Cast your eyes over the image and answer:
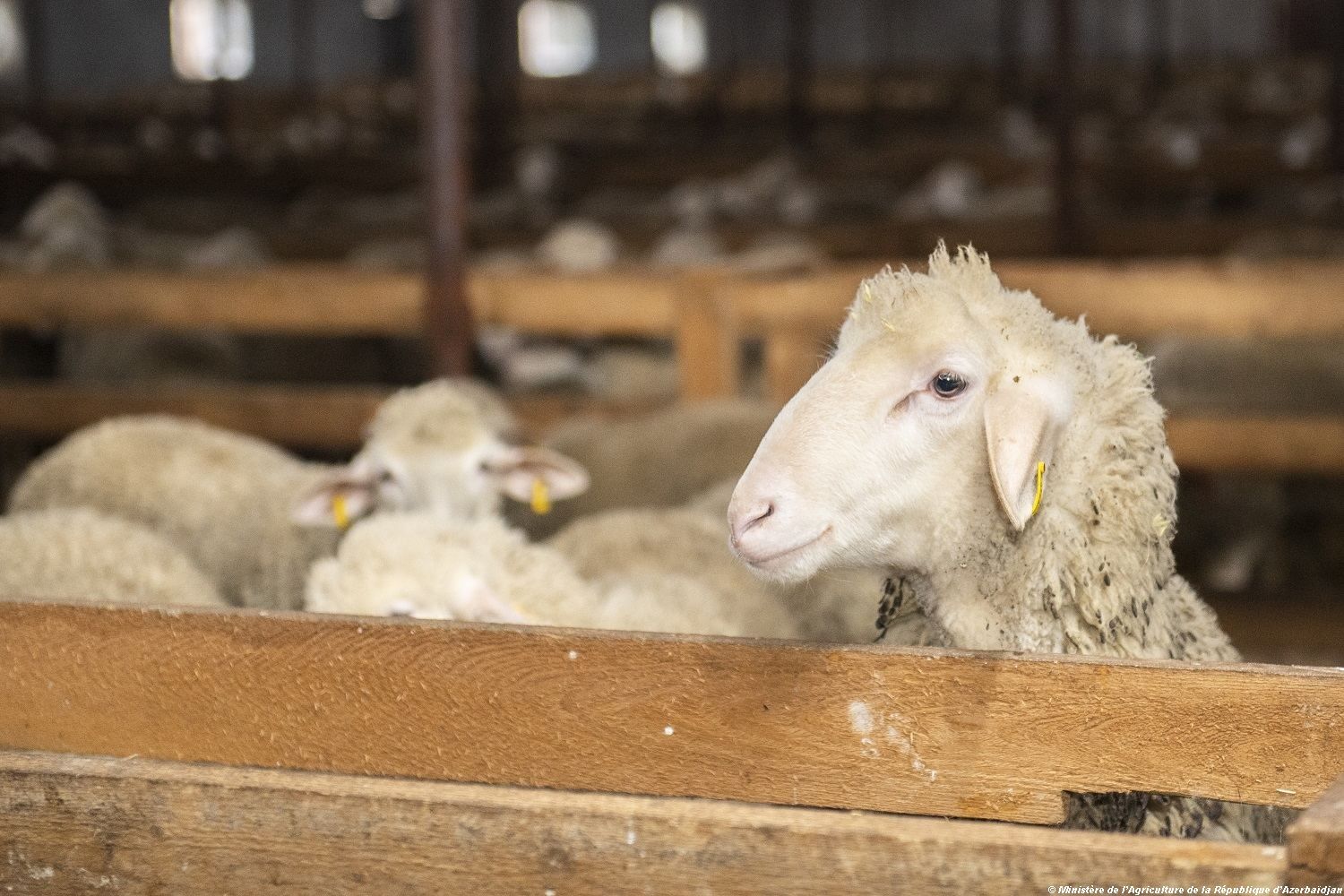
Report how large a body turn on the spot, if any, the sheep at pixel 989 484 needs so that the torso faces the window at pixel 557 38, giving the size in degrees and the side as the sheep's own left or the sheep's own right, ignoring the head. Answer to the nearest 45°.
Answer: approximately 90° to the sheep's own right

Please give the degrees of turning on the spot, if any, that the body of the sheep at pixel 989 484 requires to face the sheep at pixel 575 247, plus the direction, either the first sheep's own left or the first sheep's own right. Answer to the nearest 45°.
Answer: approximately 90° to the first sheep's own right

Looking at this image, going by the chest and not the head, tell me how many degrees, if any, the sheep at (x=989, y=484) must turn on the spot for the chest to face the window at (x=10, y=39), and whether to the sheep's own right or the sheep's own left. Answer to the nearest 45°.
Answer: approximately 45° to the sheep's own right

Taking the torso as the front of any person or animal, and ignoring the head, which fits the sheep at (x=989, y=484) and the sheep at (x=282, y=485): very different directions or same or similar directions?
very different directions

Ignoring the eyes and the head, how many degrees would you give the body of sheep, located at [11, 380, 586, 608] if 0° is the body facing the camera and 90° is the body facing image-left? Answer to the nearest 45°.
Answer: approximately 315°

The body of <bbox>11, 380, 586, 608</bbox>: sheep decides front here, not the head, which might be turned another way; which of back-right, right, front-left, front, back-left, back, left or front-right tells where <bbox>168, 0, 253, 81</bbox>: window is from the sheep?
back-left

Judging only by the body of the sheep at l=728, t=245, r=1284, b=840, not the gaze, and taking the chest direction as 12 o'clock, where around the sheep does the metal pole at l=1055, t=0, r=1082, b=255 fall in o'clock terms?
The metal pole is roughly at 3 o'clock from the sheep.

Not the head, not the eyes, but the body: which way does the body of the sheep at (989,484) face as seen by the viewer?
to the viewer's left

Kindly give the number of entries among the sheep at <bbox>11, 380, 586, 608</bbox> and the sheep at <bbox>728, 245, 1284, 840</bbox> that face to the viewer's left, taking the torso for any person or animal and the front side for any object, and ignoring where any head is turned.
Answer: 1

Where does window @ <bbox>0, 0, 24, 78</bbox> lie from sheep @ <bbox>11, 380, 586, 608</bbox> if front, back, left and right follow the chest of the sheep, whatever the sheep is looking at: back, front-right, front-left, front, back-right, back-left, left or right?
back-left
